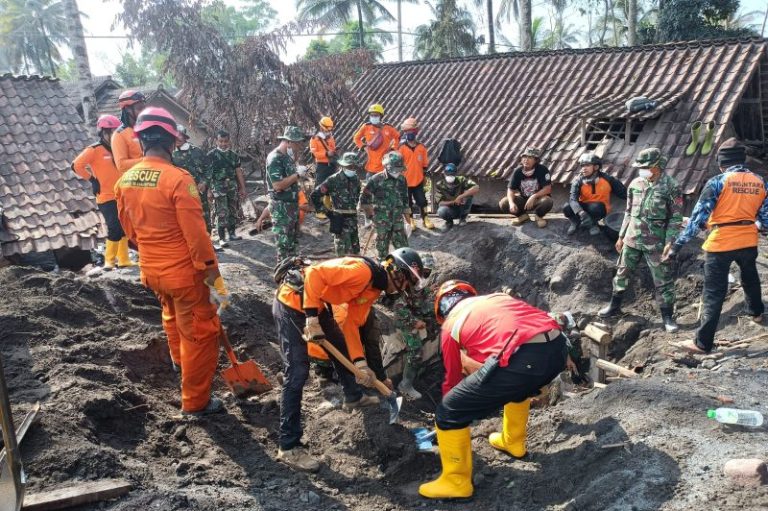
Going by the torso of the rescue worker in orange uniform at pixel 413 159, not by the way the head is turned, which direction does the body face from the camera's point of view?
toward the camera

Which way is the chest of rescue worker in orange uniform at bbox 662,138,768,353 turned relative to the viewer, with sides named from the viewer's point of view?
facing away from the viewer and to the left of the viewer

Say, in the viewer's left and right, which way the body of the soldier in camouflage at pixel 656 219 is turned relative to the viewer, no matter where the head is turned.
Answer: facing the viewer and to the left of the viewer

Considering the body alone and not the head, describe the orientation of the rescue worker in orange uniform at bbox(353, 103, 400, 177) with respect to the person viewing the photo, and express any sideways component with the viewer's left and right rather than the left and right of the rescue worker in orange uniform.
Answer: facing the viewer

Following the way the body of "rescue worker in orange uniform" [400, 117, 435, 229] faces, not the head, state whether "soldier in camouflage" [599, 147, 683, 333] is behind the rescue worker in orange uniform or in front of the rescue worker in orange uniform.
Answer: in front

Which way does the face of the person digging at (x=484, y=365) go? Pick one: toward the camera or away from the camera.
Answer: away from the camera

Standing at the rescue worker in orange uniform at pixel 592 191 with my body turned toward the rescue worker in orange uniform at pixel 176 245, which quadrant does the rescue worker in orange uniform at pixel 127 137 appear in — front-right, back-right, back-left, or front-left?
front-right

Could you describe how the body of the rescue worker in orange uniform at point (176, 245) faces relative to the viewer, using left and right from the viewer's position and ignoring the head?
facing away from the viewer and to the right of the viewer

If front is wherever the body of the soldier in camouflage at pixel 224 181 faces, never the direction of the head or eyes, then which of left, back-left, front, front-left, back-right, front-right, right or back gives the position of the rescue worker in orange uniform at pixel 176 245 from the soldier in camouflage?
front

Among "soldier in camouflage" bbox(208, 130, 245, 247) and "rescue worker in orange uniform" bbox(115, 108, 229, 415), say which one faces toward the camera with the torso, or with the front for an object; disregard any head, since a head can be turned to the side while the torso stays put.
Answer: the soldier in camouflage

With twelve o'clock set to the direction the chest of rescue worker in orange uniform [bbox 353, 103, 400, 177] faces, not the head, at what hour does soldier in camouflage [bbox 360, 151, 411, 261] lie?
The soldier in camouflage is roughly at 12 o'clock from the rescue worker in orange uniform.

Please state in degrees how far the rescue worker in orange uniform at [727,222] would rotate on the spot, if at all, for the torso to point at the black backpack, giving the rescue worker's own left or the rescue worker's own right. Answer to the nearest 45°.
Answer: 0° — they already face it

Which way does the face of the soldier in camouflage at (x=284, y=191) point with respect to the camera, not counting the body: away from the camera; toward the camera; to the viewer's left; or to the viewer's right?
to the viewer's right

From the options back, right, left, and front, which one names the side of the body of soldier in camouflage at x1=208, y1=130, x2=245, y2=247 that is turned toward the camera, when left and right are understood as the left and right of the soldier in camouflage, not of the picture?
front

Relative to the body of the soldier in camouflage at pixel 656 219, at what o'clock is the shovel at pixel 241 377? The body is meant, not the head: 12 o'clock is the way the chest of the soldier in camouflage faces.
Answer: The shovel is roughly at 12 o'clock from the soldier in camouflage.

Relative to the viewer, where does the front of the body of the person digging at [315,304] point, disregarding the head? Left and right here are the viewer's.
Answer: facing to the right of the viewer

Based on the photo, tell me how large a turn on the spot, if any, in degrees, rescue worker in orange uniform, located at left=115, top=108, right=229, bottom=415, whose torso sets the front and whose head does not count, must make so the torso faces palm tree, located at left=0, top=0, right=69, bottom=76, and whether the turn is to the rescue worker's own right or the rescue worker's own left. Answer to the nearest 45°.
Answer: approximately 45° to the rescue worker's own left

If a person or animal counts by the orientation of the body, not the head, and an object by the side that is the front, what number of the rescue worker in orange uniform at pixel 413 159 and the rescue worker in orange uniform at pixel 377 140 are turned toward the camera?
2
